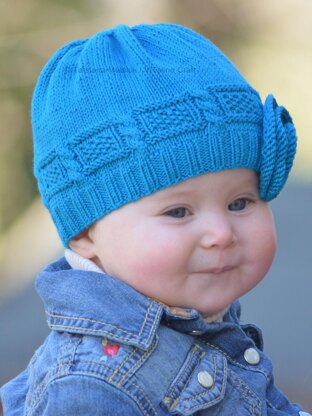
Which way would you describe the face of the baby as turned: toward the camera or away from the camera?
toward the camera

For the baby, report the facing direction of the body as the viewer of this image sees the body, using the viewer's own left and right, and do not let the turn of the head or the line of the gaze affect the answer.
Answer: facing the viewer and to the right of the viewer
